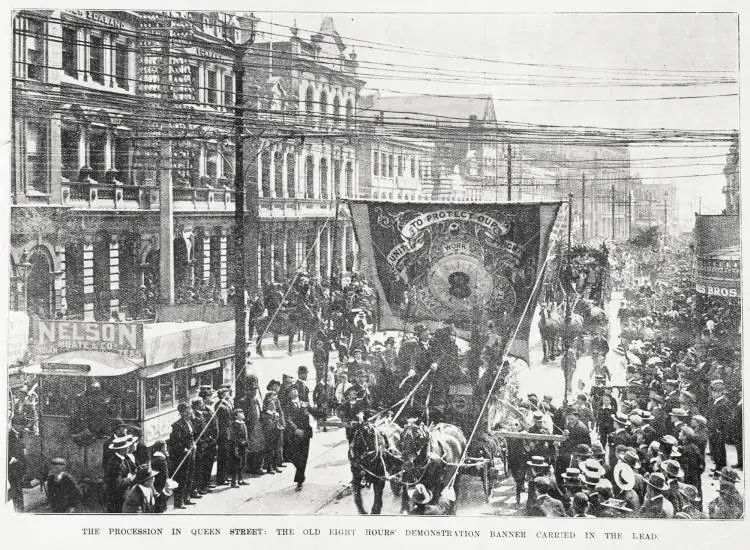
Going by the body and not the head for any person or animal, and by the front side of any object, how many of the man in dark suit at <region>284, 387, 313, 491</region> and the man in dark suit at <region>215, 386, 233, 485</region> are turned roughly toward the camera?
1

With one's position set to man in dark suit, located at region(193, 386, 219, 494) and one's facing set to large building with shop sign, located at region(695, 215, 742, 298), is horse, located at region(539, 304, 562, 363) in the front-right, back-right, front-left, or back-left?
front-left

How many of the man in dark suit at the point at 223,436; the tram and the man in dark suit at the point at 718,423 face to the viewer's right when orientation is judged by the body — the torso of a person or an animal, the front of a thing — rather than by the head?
1

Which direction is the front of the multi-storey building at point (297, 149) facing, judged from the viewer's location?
facing the viewer and to the right of the viewer

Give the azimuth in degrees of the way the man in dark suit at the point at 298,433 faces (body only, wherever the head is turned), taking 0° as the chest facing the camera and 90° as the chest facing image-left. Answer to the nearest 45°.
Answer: approximately 0°

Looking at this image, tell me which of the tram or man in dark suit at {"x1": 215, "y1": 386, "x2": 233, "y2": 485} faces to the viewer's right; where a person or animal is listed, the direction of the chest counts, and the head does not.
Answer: the man in dark suit

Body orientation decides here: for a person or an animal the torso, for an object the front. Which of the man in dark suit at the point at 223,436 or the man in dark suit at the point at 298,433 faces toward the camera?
the man in dark suit at the point at 298,433

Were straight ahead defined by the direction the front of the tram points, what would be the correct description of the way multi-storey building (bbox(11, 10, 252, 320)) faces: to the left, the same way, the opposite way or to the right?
to the left

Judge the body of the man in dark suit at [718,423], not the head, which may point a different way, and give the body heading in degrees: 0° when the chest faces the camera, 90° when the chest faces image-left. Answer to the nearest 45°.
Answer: approximately 45°

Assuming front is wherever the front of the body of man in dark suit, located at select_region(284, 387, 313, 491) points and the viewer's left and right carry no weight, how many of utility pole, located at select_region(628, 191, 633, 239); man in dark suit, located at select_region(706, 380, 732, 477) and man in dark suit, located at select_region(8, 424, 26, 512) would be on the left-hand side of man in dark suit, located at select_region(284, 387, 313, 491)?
2

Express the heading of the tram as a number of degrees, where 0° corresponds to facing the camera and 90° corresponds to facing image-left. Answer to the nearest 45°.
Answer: approximately 45°

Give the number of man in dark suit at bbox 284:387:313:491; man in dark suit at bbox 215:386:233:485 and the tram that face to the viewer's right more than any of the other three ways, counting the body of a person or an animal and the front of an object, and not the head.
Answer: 1

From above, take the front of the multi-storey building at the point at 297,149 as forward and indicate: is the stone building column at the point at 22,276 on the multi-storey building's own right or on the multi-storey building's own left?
on the multi-storey building's own right

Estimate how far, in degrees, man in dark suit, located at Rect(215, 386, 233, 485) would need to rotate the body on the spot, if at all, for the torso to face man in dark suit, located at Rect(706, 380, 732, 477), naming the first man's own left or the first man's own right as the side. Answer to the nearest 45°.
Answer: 0° — they already face them
